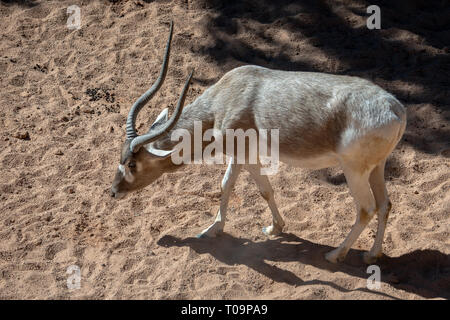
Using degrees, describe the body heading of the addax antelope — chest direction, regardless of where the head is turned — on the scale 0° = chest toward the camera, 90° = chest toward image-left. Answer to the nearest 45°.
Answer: approximately 90°
